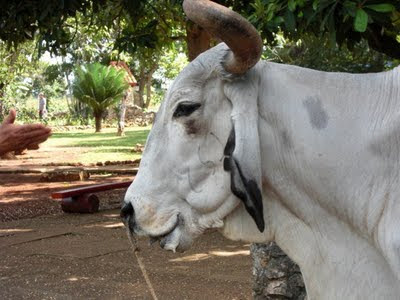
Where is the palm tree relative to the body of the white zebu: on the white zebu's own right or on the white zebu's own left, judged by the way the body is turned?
on the white zebu's own right

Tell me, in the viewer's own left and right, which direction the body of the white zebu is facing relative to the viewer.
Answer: facing to the left of the viewer
